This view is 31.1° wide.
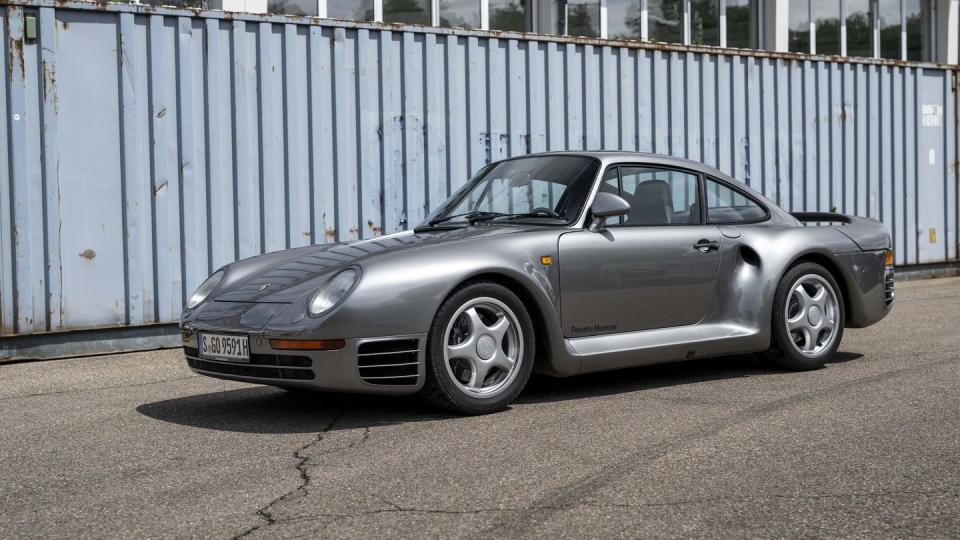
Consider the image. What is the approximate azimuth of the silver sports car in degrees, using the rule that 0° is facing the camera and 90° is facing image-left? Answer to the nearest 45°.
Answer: approximately 45°
